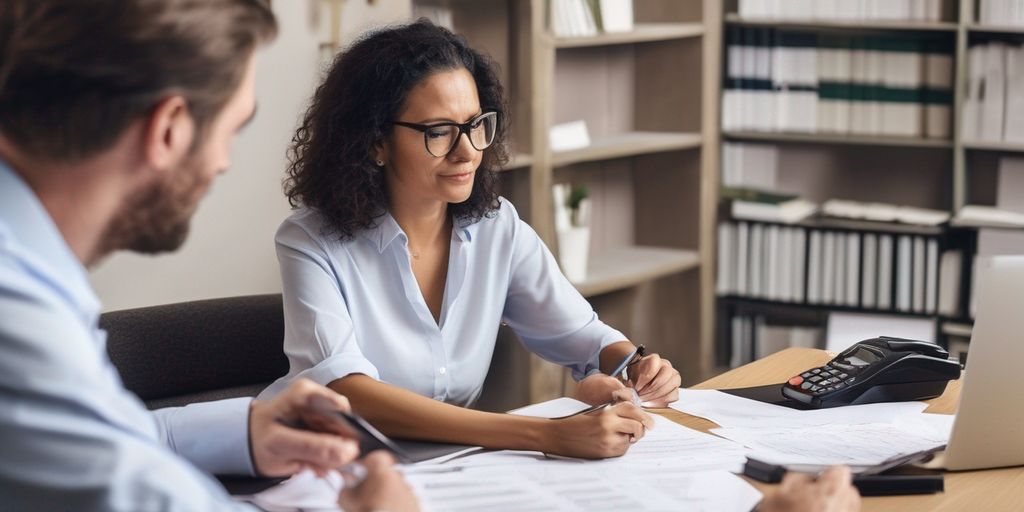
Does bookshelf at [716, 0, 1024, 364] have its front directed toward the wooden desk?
yes

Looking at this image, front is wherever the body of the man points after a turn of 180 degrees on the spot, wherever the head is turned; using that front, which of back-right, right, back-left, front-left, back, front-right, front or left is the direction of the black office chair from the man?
back-right

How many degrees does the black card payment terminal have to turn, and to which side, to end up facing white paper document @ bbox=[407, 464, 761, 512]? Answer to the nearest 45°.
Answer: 0° — it already faces it

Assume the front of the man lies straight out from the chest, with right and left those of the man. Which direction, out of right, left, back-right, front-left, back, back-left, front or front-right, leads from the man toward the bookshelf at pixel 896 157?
front

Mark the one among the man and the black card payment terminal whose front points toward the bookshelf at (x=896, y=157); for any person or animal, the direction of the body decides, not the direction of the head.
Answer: the man

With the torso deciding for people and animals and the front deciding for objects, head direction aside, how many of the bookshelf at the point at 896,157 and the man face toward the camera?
1

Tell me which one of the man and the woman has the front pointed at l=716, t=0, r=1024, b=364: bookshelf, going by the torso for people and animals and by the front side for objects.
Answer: the man

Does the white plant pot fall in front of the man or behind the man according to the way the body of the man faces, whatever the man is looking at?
in front

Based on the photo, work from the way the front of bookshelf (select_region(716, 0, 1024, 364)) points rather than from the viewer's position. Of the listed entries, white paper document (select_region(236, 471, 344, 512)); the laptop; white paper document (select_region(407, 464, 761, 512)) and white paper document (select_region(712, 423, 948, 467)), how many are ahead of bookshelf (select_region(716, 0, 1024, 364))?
4

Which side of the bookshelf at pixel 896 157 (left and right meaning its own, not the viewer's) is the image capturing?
front

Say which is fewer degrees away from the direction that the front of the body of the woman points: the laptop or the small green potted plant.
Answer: the laptop

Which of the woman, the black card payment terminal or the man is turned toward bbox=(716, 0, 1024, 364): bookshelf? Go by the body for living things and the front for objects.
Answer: the man

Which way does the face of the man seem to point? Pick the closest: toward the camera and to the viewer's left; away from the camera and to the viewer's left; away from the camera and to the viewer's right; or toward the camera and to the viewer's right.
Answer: away from the camera and to the viewer's right

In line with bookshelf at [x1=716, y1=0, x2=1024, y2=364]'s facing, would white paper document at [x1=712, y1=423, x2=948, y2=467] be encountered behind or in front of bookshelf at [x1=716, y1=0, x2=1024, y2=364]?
in front

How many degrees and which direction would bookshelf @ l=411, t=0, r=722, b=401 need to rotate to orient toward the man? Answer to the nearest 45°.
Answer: approximately 45° to its right

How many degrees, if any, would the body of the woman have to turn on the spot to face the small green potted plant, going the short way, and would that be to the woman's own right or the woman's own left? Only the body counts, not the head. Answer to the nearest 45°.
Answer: approximately 135° to the woman's own left
